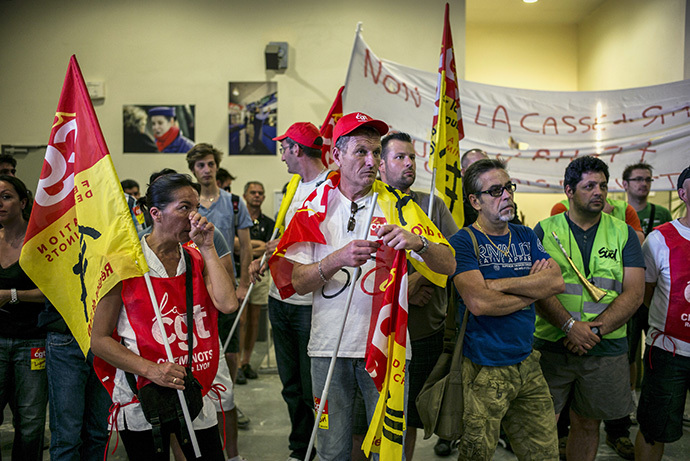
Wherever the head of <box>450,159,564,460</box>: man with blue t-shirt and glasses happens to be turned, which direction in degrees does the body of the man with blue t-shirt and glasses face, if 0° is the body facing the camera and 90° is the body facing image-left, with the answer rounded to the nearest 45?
approximately 315°

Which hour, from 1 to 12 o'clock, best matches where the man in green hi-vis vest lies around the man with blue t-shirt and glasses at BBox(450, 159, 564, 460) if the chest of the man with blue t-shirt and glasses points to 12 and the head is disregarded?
The man in green hi-vis vest is roughly at 9 o'clock from the man with blue t-shirt and glasses.

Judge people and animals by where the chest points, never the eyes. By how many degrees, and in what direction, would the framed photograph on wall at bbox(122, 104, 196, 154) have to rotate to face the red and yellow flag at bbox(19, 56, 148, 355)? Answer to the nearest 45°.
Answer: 0° — it already faces it

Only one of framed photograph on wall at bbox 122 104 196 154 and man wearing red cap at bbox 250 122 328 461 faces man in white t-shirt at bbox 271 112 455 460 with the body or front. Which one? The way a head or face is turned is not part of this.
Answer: the framed photograph on wall

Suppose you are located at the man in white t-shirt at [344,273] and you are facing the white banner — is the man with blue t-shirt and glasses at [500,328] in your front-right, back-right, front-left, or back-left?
front-right

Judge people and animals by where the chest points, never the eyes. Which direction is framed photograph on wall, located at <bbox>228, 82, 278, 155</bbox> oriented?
toward the camera

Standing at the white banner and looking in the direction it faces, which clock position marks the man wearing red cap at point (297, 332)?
The man wearing red cap is roughly at 1 o'clock from the white banner.

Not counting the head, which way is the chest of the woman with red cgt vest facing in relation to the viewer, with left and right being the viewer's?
facing the viewer and to the right of the viewer

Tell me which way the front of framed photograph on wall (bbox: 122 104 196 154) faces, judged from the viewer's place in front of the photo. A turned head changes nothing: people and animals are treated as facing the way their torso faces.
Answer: facing the viewer

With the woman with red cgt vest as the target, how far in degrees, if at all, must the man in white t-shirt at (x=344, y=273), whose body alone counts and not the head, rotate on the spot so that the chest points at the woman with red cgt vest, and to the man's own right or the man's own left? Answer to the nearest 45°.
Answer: approximately 135° to the man's own right

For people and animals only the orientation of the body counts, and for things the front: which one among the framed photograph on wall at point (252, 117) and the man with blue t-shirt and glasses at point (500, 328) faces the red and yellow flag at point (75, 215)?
the framed photograph on wall

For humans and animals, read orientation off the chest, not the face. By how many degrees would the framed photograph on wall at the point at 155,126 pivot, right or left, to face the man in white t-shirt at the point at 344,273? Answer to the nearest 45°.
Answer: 0° — it already faces them

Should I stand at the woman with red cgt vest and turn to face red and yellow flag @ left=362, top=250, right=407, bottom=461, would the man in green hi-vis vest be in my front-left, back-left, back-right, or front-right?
front-left

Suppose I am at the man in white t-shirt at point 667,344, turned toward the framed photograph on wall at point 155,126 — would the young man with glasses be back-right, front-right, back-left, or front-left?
front-right

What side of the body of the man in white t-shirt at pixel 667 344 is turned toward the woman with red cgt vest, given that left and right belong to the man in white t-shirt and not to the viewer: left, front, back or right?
right
